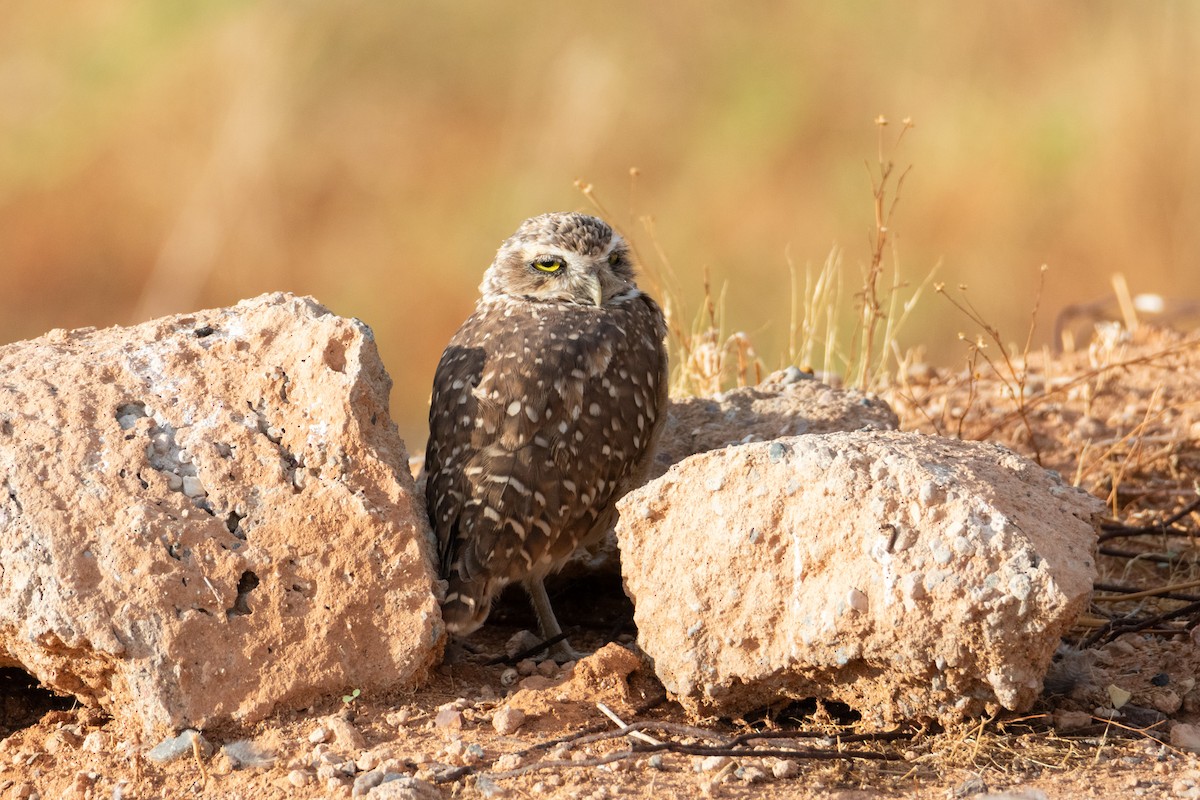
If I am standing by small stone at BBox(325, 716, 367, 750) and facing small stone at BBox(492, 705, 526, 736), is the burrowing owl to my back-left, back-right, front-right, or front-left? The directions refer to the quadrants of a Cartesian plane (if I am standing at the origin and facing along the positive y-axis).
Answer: front-left

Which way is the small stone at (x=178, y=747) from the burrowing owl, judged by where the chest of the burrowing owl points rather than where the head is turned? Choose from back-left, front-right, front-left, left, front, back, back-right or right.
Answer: back

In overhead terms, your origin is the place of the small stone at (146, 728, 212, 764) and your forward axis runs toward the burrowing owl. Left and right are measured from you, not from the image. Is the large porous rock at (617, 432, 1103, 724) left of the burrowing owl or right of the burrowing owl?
right

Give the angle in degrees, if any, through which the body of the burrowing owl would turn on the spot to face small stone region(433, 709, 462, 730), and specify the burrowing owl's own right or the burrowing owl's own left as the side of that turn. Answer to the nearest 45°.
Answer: approximately 180°

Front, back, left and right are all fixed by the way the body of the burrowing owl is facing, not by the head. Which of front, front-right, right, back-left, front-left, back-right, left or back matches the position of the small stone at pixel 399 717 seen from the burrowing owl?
back

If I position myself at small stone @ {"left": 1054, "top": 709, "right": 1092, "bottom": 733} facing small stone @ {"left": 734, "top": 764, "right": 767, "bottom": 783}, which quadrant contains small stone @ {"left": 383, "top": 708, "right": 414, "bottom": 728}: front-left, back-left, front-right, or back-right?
front-right

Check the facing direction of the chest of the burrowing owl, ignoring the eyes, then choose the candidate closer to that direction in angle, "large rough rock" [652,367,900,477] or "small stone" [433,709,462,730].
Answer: the large rough rock

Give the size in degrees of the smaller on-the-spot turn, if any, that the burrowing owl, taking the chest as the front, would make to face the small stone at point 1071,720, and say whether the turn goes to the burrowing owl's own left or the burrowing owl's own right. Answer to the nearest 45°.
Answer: approximately 90° to the burrowing owl's own right

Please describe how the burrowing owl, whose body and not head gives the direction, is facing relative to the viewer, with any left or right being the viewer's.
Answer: facing away from the viewer and to the right of the viewer

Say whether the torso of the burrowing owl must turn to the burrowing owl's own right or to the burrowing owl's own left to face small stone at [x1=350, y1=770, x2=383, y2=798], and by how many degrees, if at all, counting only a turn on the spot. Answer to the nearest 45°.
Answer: approximately 180°

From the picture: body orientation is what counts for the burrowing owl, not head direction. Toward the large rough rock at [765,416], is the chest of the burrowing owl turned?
yes

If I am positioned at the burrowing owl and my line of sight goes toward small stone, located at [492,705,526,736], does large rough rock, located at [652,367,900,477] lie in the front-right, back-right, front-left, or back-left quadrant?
back-left

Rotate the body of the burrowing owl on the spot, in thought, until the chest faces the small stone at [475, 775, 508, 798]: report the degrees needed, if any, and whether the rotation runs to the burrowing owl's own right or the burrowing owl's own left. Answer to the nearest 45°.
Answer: approximately 135° to the burrowing owl's own right

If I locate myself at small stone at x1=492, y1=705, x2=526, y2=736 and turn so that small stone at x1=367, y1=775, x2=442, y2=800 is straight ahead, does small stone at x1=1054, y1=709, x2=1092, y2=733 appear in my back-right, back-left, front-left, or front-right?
back-left

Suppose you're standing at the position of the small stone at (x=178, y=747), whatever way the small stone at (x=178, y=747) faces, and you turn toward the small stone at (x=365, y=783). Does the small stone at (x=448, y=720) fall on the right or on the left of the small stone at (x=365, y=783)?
left

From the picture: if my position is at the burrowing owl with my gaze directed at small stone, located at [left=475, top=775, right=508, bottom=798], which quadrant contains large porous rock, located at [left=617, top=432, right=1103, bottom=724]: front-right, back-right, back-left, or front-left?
front-left
